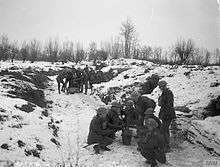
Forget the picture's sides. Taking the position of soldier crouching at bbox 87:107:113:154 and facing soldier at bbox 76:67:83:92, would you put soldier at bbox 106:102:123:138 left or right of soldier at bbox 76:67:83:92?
right

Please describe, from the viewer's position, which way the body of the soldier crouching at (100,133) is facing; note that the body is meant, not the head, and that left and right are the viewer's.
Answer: facing to the right of the viewer

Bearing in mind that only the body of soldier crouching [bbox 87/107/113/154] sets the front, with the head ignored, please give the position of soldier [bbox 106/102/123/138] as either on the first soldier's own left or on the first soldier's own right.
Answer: on the first soldier's own left

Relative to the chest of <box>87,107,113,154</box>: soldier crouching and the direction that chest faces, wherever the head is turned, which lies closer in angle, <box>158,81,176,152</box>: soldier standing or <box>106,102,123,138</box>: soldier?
the soldier standing

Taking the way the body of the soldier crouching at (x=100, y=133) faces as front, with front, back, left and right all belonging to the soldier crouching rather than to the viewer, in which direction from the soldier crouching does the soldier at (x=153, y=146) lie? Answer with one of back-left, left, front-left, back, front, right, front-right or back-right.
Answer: front-right

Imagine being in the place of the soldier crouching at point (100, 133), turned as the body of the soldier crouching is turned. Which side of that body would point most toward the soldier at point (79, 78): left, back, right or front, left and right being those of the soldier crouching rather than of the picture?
left

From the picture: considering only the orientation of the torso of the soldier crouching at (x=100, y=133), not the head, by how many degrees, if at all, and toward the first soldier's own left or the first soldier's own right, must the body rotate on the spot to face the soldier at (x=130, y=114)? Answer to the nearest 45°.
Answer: approximately 45° to the first soldier's own left
